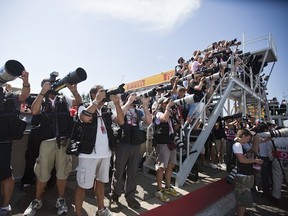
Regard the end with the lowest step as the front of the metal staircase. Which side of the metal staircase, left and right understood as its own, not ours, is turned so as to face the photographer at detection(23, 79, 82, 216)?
front

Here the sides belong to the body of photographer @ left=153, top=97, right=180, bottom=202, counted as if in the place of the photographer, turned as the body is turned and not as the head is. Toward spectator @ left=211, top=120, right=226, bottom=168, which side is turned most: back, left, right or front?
left

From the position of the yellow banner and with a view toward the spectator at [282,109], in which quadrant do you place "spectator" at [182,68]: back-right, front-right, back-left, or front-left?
front-right

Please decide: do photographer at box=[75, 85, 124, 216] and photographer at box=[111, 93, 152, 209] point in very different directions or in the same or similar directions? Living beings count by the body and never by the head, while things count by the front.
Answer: same or similar directions

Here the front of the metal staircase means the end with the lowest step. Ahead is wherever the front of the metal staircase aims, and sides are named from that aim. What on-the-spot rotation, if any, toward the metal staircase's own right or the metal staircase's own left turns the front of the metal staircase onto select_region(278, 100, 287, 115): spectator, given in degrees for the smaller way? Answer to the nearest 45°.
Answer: approximately 180°

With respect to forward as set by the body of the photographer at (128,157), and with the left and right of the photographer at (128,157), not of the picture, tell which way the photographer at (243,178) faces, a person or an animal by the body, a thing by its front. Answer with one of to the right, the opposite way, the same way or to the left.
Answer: the same way

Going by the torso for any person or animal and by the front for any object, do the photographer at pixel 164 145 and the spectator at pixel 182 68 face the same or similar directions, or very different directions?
same or similar directions

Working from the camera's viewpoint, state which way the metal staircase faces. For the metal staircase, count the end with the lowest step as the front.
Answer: facing the viewer and to the left of the viewer

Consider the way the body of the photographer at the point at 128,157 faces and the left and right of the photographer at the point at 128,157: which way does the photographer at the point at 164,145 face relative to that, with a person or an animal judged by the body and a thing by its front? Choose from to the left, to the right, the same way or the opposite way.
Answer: the same way

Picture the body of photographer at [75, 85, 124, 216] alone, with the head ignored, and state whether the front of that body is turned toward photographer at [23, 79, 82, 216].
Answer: no
